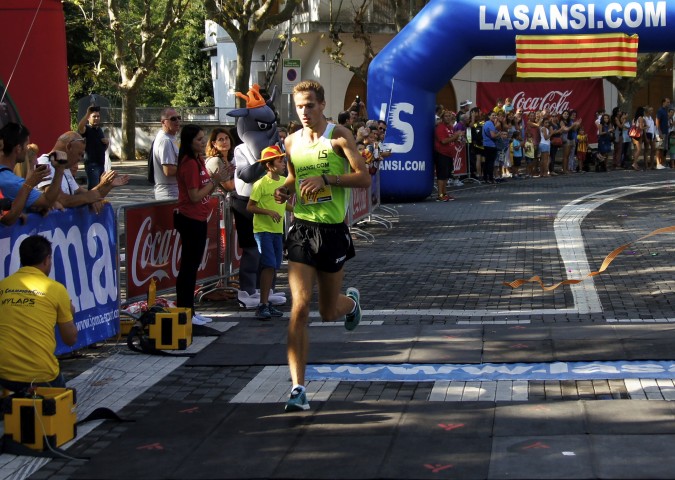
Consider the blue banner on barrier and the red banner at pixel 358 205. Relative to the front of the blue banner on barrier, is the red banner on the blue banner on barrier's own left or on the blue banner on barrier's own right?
on the blue banner on barrier's own left

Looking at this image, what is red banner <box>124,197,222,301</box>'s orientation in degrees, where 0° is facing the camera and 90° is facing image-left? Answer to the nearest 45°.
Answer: approximately 315°

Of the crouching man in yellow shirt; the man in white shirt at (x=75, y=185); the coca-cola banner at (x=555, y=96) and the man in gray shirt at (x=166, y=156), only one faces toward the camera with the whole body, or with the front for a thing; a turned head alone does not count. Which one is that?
the coca-cola banner

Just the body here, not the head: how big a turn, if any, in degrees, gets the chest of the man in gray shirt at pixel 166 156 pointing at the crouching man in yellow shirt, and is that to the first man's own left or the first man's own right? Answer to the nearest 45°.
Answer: approximately 90° to the first man's own right

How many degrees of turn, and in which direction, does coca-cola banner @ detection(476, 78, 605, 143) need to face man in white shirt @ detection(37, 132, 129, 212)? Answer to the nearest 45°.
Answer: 0° — it already faces them

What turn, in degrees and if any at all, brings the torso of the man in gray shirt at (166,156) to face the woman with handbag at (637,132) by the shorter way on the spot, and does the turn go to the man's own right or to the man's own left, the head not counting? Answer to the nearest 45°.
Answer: approximately 45° to the man's own left

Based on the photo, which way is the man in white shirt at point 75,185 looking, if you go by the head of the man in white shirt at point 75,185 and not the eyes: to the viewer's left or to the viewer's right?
to the viewer's right

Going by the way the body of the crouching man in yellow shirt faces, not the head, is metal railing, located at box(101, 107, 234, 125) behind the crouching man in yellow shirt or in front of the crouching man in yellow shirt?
in front

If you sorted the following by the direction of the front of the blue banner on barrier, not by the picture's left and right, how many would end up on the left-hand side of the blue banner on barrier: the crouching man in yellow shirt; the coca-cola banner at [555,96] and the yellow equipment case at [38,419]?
1

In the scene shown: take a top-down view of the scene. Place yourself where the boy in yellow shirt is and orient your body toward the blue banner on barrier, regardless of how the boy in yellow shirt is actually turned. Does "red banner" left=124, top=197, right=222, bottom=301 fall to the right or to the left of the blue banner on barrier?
right

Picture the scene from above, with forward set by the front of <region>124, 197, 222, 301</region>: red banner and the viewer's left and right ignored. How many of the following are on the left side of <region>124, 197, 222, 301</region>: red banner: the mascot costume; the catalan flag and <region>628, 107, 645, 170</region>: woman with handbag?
3

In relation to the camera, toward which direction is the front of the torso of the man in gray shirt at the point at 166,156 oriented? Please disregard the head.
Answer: to the viewer's right
